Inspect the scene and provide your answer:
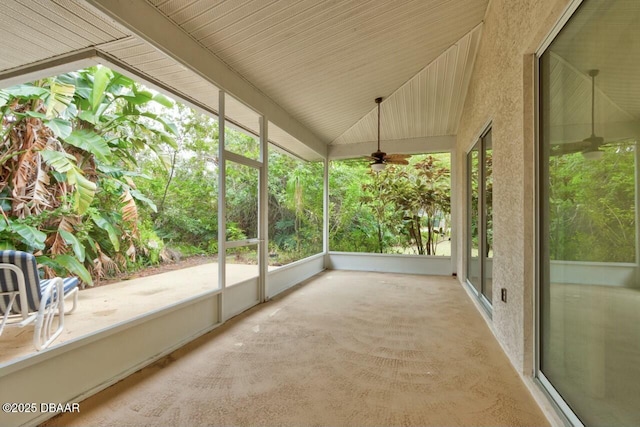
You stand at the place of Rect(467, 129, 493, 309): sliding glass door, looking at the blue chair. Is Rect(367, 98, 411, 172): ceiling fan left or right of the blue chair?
right

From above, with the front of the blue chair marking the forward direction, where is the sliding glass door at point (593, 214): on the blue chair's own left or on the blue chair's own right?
on the blue chair's own right

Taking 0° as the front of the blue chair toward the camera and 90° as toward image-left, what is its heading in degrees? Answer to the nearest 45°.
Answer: approximately 225°
